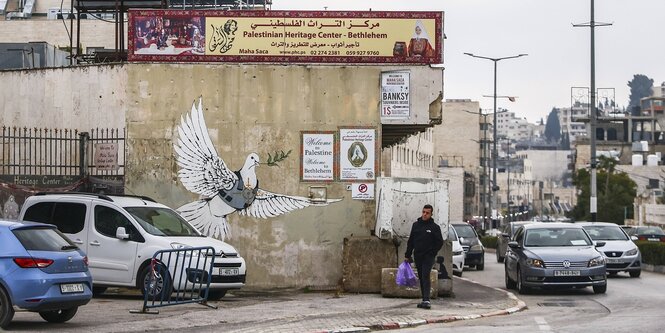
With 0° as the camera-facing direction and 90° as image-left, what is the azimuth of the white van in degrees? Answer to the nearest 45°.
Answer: approximately 315°

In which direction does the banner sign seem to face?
toward the camera

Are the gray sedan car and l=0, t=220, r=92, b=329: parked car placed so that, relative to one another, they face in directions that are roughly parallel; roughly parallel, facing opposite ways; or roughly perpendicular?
roughly perpendicular

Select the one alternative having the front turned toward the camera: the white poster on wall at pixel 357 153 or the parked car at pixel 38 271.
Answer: the white poster on wall

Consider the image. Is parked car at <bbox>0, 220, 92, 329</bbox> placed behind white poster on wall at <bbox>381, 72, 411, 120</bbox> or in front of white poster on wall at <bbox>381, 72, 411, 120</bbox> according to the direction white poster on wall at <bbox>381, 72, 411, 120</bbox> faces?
in front

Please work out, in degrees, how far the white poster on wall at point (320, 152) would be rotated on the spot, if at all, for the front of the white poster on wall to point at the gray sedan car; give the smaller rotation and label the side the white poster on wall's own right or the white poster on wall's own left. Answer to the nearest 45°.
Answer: approximately 90° to the white poster on wall's own left

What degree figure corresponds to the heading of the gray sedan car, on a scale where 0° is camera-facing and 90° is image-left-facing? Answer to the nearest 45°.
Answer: approximately 0°

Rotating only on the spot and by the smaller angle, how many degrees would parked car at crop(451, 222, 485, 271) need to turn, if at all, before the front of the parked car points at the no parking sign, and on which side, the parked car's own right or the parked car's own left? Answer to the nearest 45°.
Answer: approximately 45° to the parked car's own right

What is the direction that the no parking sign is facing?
toward the camera

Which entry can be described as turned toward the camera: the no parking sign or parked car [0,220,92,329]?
the no parking sign

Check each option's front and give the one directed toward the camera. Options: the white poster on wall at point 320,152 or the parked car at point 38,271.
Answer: the white poster on wall

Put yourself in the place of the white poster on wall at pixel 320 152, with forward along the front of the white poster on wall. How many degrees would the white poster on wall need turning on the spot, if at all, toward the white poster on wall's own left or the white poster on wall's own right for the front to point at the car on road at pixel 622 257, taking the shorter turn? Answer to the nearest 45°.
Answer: approximately 135° to the white poster on wall's own left

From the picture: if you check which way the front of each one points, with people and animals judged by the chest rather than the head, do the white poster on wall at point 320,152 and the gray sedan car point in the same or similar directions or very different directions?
same or similar directions
